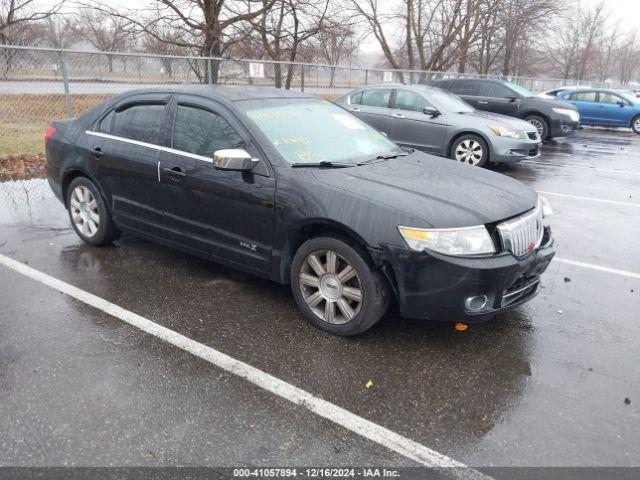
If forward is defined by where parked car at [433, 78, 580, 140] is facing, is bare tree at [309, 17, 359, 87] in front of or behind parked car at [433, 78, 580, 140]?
behind

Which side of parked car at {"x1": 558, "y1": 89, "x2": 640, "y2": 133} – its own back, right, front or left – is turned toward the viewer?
right

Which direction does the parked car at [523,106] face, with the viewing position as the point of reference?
facing the viewer and to the right of the viewer

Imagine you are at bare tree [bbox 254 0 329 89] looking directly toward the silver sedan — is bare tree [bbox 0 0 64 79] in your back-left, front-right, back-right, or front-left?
back-right

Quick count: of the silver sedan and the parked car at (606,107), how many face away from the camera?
0

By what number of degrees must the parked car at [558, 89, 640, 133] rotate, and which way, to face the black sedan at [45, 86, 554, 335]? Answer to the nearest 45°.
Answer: approximately 90° to its right

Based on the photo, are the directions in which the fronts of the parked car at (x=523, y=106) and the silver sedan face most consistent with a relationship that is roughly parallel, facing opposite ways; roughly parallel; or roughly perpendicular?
roughly parallel

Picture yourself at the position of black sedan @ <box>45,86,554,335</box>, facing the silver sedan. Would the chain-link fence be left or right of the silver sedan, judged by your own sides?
left

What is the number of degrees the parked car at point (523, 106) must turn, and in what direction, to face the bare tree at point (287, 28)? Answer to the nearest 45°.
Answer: approximately 135° to its left
